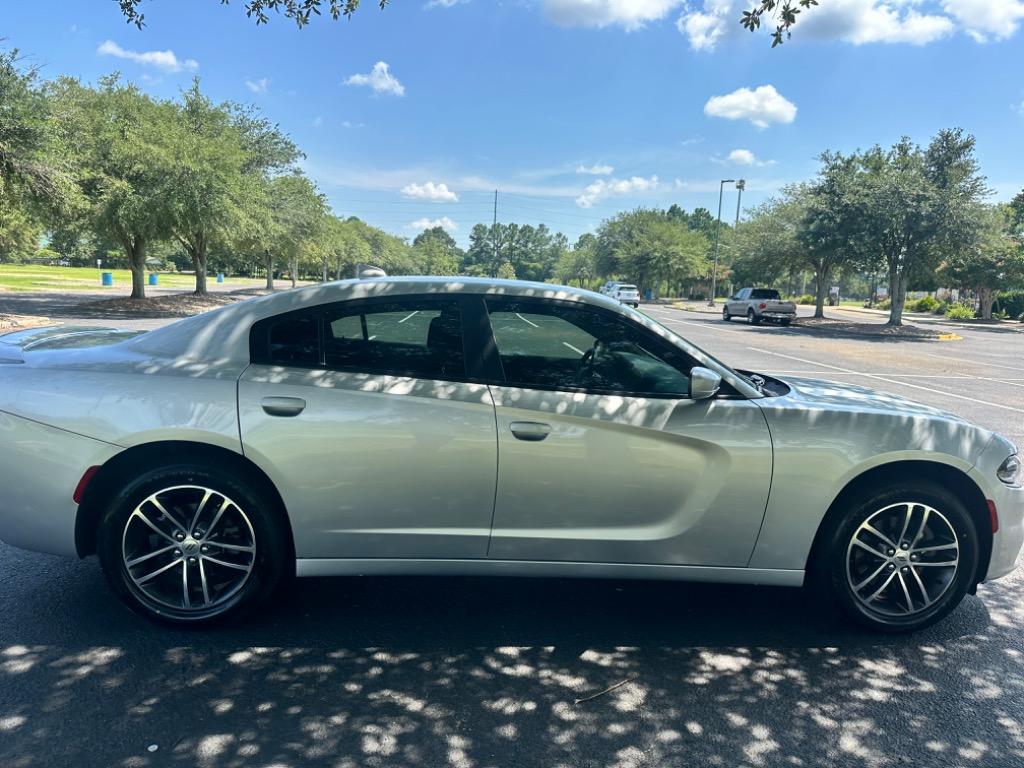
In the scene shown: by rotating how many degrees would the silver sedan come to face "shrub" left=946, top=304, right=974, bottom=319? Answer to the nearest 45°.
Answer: approximately 45° to its left

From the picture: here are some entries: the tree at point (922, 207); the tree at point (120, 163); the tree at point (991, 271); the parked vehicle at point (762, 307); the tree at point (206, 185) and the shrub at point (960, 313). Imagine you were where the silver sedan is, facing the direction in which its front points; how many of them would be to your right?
0

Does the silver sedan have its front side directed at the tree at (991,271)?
no

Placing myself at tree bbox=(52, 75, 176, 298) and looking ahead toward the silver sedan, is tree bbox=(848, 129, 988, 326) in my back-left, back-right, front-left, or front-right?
front-left

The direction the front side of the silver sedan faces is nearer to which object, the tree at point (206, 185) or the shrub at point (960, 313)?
the shrub

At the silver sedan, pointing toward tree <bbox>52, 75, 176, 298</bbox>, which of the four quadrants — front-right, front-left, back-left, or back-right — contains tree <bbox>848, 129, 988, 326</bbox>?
front-right

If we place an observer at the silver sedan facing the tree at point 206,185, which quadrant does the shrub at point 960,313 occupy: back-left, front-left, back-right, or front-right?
front-right

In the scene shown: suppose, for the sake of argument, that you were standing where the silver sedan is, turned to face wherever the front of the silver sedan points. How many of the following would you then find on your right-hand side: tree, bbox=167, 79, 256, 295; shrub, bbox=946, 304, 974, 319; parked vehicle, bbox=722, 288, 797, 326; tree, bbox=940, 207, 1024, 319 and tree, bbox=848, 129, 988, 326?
0

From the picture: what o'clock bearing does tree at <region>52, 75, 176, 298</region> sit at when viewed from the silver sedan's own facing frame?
The tree is roughly at 8 o'clock from the silver sedan.

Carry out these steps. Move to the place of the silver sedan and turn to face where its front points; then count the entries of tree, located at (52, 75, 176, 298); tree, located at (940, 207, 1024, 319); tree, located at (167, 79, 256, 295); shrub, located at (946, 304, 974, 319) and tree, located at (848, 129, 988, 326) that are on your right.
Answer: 0

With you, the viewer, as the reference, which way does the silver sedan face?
facing to the right of the viewer

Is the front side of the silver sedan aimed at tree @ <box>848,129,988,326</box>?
no

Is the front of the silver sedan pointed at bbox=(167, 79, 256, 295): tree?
no
